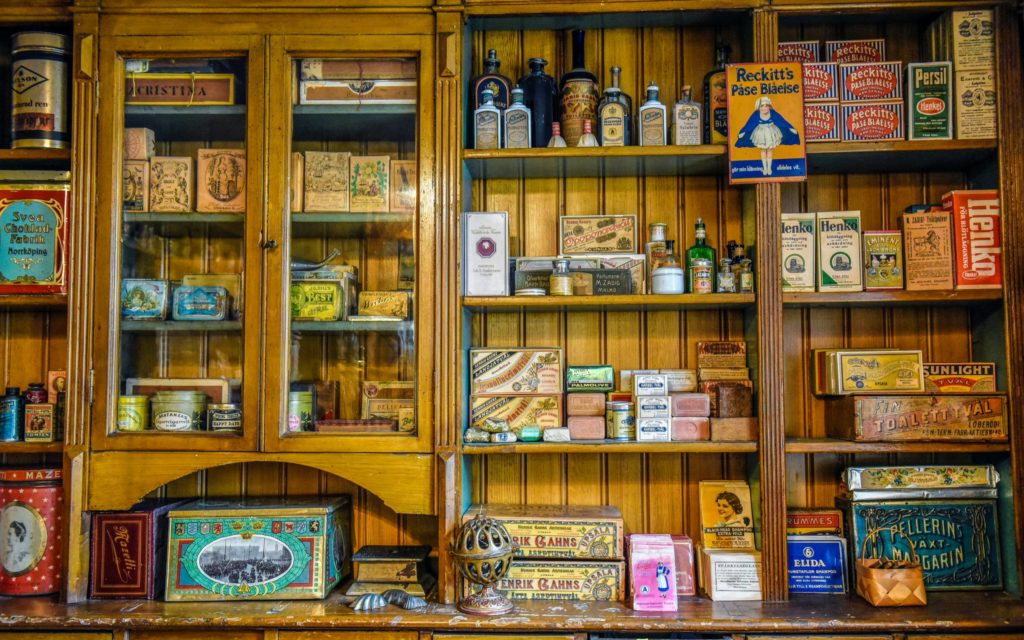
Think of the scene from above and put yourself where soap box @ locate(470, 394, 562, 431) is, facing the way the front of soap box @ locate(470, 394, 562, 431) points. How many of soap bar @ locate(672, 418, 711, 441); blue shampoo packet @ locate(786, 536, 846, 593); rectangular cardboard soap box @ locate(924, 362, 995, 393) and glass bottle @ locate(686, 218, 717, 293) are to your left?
4

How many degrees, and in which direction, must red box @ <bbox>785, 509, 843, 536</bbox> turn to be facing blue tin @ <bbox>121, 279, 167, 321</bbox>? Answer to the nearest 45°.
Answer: approximately 90° to its right

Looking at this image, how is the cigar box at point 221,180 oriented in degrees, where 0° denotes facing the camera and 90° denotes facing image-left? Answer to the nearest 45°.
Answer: approximately 0°

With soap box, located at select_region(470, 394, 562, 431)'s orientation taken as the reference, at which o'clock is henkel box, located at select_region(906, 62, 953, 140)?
The henkel box is roughly at 9 o'clock from the soap box.

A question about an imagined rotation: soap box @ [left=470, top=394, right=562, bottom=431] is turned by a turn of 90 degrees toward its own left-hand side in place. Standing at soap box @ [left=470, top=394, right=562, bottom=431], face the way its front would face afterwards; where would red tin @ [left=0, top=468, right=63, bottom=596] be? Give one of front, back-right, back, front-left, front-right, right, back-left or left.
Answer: back
